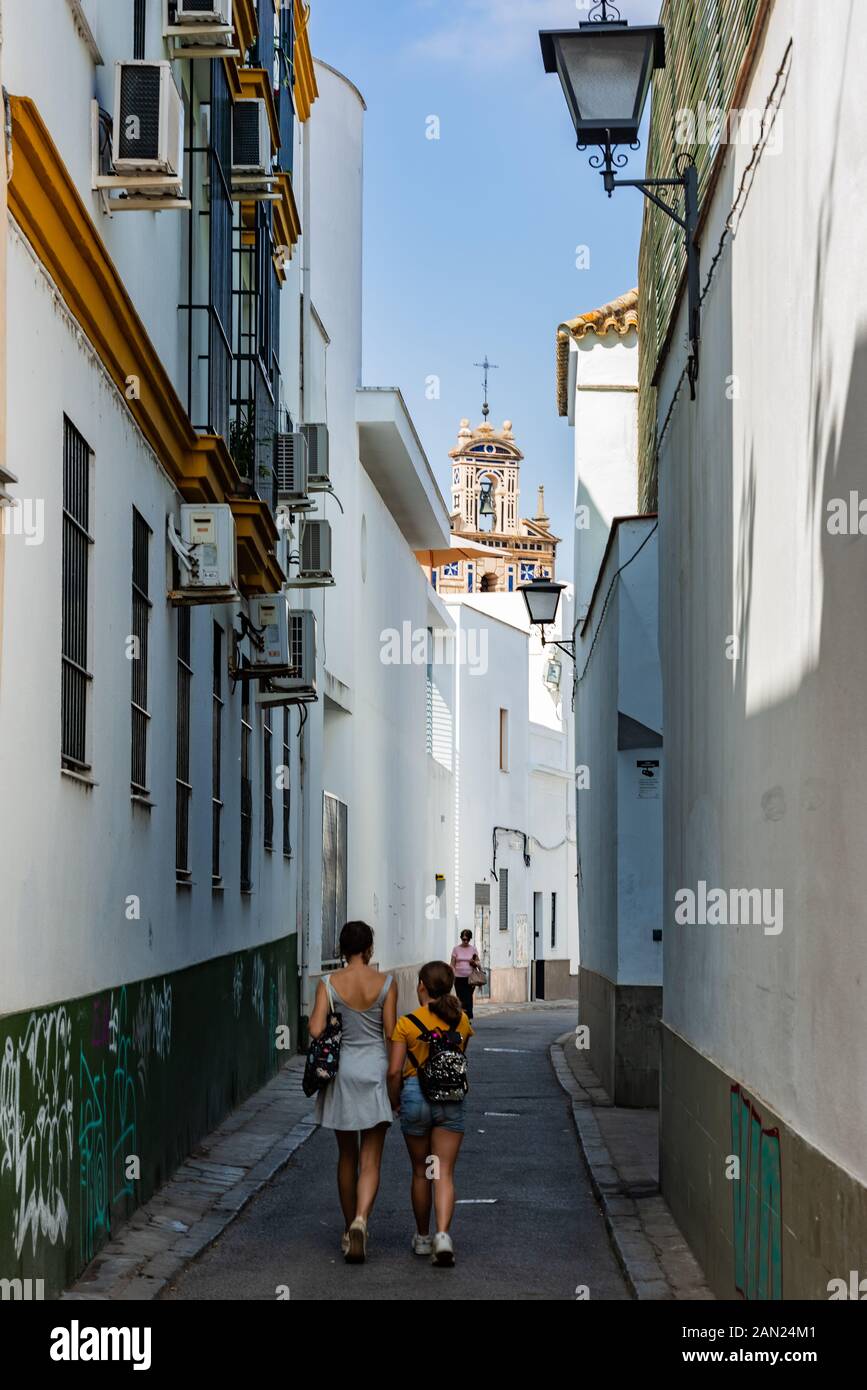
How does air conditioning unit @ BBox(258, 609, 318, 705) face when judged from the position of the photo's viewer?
facing to the right of the viewer

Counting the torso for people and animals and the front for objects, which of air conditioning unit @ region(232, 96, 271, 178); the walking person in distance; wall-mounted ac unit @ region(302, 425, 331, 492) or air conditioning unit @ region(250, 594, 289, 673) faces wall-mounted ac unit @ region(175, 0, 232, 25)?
the walking person in distance

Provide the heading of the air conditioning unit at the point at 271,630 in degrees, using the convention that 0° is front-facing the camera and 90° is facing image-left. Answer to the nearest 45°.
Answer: approximately 270°

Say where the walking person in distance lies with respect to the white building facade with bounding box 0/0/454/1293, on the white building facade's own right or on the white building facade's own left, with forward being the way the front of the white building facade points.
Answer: on the white building facade's own left

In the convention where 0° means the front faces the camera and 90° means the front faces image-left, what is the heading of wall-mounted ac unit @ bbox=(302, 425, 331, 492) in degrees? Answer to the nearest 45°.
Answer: approximately 270°

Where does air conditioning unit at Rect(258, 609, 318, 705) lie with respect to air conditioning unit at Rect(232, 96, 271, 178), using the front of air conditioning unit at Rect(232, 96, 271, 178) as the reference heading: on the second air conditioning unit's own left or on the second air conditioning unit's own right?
on the second air conditioning unit's own left

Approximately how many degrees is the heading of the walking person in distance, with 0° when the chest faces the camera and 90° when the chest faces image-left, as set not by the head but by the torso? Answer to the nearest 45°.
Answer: approximately 0°

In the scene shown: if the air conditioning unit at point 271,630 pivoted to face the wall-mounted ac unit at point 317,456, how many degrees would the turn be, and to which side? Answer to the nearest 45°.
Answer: approximately 90° to its left

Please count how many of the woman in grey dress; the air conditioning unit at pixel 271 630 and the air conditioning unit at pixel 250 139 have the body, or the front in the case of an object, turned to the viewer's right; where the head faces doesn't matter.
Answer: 2

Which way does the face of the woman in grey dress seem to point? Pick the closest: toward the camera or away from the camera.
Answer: away from the camera
